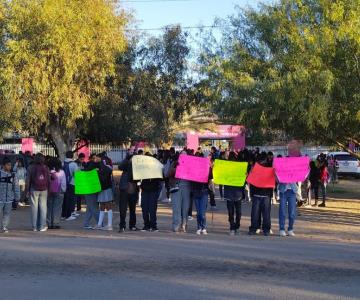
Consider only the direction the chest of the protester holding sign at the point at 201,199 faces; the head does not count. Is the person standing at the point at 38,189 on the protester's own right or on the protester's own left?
on the protester's own right

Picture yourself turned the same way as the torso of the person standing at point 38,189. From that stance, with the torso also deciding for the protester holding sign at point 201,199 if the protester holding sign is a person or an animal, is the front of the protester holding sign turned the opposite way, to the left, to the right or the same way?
the opposite way

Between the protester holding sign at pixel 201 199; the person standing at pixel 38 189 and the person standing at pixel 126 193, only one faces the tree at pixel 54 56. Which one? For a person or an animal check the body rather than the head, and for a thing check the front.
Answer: the person standing at pixel 38 189

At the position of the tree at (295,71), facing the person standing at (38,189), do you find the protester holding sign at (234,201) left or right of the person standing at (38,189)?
left

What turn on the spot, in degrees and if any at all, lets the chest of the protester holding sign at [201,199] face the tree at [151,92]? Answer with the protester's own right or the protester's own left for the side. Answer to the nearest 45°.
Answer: approximately 180°

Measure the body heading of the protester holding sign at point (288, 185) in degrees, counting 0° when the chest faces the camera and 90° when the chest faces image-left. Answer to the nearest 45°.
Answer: approximately 0°

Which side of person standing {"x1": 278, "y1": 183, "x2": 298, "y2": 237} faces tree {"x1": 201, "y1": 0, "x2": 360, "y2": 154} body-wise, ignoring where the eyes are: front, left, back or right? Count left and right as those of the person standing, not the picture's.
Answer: back

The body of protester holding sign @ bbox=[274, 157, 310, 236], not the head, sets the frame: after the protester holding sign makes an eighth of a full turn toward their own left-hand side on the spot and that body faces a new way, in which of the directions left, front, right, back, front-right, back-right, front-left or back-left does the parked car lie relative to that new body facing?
back-left

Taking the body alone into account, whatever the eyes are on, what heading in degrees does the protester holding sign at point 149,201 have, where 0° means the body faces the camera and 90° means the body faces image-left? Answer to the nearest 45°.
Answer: approximately 0°

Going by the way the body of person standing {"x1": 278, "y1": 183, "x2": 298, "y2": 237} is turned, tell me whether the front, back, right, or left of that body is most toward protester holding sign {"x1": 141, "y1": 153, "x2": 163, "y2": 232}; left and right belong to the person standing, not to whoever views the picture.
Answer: right
